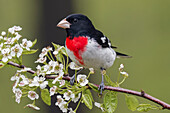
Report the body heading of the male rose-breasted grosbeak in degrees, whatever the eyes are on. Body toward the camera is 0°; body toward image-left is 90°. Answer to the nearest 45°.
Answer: approximately 45°
